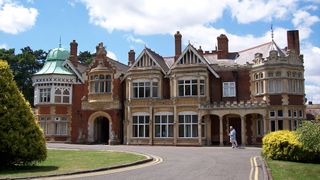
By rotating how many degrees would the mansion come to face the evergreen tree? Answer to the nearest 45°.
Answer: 0° — it already faces it

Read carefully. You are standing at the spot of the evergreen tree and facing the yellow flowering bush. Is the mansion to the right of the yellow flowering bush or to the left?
left

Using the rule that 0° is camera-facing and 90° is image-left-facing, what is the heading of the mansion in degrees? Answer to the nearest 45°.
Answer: approximately 0°
